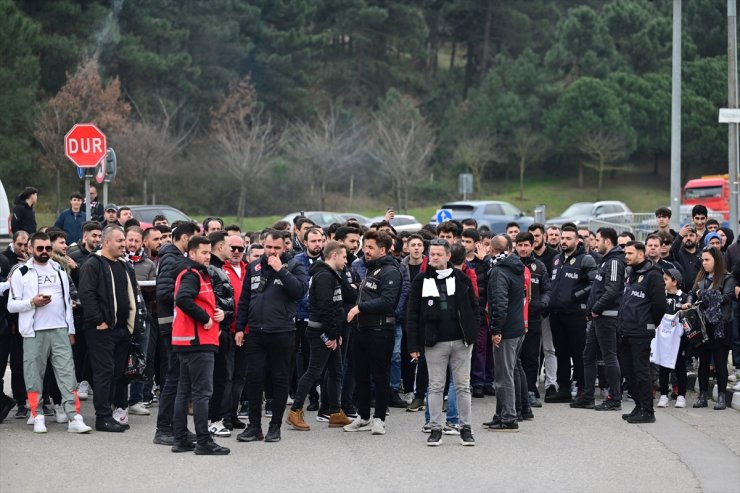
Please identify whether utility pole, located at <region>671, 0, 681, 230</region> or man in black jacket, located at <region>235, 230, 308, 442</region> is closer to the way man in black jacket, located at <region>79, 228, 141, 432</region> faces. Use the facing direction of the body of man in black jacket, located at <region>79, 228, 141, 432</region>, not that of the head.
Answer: the man in black jacket

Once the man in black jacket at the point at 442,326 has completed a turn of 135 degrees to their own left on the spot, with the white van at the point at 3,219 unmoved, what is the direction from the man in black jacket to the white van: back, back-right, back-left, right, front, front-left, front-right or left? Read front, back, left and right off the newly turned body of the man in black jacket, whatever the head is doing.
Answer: left

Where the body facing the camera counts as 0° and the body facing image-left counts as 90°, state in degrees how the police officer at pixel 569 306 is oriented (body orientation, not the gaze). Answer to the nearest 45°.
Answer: approximately 45°

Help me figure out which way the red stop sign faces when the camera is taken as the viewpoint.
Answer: facing the viewer

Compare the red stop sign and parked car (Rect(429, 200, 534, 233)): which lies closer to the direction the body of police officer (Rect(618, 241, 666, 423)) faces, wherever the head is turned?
the red stop sign
